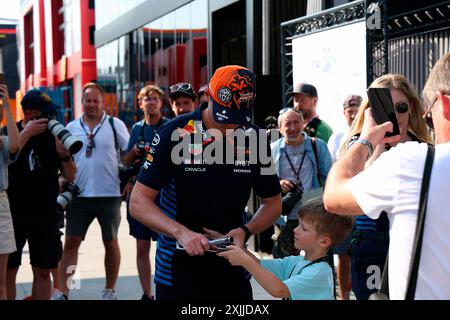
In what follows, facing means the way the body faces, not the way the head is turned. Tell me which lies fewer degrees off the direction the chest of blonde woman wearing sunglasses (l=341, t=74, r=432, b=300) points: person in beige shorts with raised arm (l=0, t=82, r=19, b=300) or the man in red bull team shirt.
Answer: the man in red bull team shirt

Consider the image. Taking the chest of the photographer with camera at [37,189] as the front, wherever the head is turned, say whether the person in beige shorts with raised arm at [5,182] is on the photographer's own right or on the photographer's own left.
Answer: on the photographer's own right

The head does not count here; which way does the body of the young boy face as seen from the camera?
to the viewer's left

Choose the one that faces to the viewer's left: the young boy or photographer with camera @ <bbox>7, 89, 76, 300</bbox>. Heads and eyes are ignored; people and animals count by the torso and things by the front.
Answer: the young boy

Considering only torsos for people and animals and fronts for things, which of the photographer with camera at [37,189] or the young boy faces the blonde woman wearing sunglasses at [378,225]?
the photographer with camera

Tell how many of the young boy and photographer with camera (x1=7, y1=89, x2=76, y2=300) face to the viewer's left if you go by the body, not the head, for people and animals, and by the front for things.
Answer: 1

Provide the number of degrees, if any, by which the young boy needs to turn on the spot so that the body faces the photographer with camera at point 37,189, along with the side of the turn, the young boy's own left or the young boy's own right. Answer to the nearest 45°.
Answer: approximately 45° to the young boy's own right

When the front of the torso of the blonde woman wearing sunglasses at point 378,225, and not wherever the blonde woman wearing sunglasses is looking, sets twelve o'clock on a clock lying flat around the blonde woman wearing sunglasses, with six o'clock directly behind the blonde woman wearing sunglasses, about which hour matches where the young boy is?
The young boy is roughly at 11 o'clock from the blonde woman wearing sunglasses.

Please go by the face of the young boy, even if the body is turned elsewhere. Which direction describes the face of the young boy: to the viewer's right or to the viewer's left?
to the viewer's left
